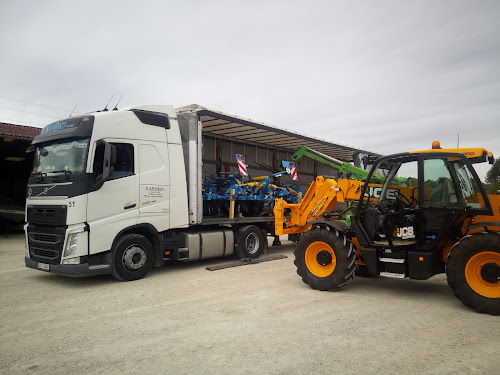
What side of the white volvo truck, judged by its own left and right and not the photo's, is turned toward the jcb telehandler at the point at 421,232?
left

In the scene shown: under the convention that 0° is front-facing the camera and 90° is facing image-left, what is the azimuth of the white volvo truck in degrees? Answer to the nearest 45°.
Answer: approximately 45°
